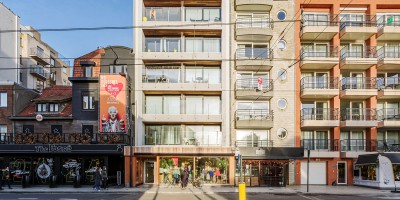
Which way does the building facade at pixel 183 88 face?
toward the camera

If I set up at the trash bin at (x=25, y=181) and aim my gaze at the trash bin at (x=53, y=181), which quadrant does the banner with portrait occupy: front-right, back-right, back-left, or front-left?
front-left

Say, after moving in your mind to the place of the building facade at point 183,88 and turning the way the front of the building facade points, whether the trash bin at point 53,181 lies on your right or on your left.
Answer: on your right

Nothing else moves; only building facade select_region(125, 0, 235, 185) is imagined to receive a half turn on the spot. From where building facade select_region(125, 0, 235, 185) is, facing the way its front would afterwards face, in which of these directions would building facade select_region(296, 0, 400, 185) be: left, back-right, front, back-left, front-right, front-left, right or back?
right

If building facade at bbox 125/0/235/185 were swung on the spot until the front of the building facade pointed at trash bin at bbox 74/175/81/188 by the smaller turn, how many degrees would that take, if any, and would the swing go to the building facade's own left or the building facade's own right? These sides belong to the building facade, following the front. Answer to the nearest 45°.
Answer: approximately 45° to the building facade's own right

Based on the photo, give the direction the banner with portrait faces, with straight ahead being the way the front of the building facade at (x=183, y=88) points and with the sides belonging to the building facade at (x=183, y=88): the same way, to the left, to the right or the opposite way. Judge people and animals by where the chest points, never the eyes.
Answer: the same way

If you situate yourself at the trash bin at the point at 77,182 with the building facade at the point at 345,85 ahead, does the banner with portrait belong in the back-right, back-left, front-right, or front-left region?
front-left

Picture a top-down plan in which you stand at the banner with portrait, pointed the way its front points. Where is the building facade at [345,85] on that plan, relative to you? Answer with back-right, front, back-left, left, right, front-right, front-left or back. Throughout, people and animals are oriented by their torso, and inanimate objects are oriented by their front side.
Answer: left

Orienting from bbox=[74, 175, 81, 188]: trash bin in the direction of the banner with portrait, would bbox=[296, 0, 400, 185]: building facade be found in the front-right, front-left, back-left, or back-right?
front-right

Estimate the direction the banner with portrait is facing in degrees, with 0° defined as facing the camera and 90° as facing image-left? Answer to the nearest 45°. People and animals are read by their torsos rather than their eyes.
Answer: approximately 0°

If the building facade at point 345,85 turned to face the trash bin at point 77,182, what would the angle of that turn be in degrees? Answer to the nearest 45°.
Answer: approximately 45° to its right

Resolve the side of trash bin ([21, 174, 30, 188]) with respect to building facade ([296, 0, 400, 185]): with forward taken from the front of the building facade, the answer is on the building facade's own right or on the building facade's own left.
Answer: on the building facade's own right

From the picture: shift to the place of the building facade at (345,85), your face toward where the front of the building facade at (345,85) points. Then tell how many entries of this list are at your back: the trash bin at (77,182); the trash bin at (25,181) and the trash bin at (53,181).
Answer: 0
